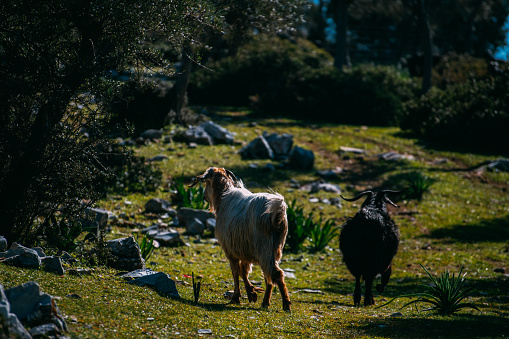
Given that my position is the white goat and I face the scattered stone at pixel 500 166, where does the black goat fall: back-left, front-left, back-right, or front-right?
front-right

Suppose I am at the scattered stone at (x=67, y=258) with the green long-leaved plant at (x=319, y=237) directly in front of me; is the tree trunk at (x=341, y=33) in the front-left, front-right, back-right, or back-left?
front-left

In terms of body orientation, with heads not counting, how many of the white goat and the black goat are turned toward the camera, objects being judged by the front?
0

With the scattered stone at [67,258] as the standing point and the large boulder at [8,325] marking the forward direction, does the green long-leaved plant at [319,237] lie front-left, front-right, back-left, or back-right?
back-left

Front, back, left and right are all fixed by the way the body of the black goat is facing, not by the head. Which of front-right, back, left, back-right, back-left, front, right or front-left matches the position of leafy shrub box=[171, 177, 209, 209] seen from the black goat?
front-left

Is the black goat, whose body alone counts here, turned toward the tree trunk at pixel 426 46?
yes

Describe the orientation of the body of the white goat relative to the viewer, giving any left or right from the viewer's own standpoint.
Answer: facing away from the viewer and to the left of the viewer

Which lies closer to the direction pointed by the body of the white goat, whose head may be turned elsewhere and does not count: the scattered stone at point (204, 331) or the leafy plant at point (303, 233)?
the leafy plant

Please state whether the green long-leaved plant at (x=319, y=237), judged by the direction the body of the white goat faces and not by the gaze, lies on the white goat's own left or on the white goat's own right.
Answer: on the white goat's own right

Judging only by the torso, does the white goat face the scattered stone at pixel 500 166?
no

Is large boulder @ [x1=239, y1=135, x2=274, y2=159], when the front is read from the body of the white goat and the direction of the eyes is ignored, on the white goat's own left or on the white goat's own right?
on the white goat's own right

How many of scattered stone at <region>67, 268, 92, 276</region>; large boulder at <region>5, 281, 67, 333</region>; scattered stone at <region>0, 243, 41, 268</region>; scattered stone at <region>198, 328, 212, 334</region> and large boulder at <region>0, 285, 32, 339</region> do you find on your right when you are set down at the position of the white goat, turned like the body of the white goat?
0

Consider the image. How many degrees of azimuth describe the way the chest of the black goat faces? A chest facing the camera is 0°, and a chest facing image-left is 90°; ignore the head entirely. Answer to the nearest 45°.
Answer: approximately 180°

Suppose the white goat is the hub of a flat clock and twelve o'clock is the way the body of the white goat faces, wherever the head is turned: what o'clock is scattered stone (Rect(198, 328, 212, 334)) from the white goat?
The scattered stone is roughly at 8 o'clock from the white goat.
